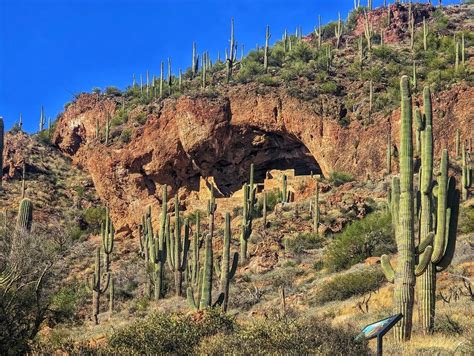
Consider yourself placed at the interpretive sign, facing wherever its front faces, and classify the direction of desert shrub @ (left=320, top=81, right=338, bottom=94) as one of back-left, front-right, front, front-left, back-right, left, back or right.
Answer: back-right

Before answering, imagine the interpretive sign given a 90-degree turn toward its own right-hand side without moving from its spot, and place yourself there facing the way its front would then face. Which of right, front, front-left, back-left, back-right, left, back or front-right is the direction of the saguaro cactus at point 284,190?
front-right

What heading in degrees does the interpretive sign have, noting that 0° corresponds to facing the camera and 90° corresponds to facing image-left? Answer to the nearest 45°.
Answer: approximately 45°

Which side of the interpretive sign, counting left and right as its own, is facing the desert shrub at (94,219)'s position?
right

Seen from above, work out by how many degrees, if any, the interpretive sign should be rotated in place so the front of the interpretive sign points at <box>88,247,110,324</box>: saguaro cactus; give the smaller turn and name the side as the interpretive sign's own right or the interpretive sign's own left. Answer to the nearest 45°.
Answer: approximately 90° to the interpretive sign's own right

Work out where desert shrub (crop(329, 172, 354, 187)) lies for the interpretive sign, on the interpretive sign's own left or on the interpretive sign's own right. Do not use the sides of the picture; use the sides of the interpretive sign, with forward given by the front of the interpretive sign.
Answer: on the interpretive sign's own right

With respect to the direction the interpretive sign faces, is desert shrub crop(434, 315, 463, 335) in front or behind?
behind

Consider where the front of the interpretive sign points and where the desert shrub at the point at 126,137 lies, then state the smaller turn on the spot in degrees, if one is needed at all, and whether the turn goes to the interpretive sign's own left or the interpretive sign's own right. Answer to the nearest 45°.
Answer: approximately 90° to the interpretive sign's own right

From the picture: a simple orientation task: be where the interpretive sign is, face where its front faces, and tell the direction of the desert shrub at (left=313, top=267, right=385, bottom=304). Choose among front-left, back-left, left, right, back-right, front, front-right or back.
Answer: back-right

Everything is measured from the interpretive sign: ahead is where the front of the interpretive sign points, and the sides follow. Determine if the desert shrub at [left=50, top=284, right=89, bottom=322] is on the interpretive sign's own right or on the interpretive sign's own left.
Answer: on the interpretive sign's own right

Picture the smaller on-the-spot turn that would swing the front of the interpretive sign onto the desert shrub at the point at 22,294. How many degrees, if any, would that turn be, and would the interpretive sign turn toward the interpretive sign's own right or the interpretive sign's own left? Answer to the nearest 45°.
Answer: approximately 90° to the interpretive sign's own right

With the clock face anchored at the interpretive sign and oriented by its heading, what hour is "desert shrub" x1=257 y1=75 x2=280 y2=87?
The desert shrub is roughly at 4 o'clock from the interpretive sign.

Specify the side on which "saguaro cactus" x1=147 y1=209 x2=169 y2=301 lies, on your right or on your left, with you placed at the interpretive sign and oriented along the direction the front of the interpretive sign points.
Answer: on your right
